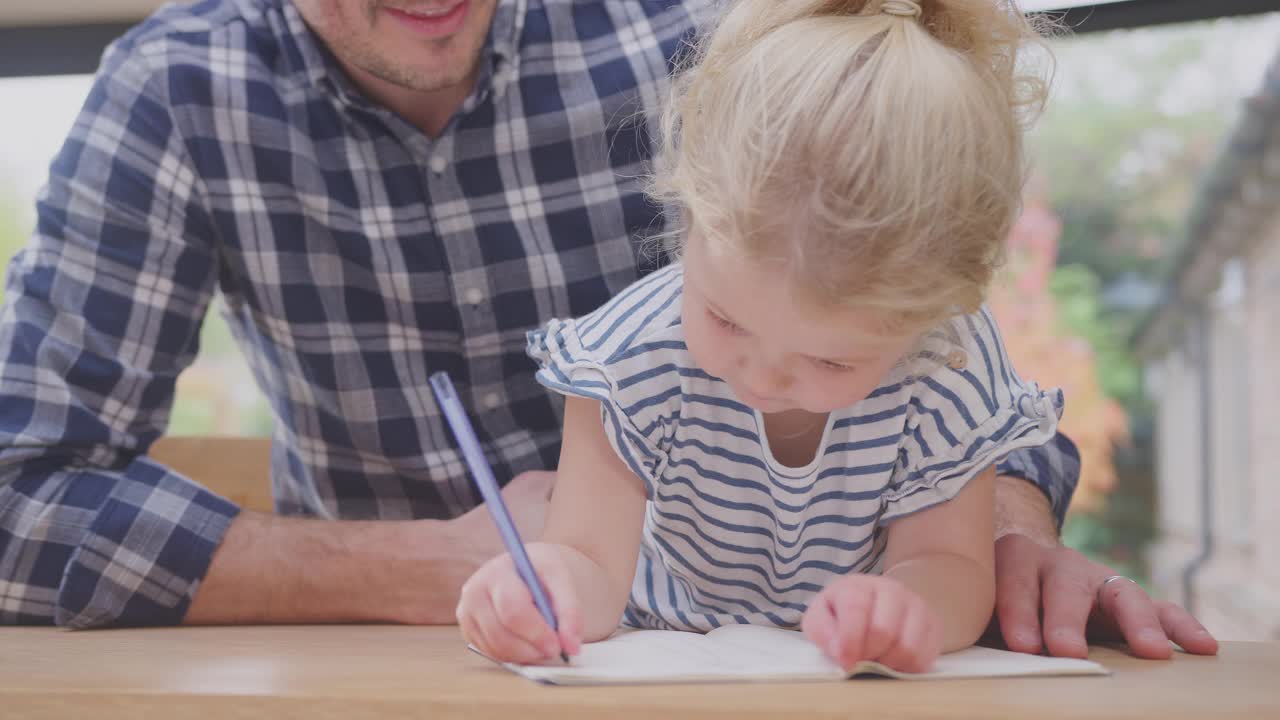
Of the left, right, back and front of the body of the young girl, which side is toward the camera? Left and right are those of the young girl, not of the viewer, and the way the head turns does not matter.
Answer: front

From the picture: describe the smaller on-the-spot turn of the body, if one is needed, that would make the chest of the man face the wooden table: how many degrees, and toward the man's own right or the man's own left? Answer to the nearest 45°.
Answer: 0° — they already face it

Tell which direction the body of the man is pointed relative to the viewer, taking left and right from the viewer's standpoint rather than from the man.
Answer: facing the viewer

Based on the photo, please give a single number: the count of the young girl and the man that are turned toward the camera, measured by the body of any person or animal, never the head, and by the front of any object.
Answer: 2
